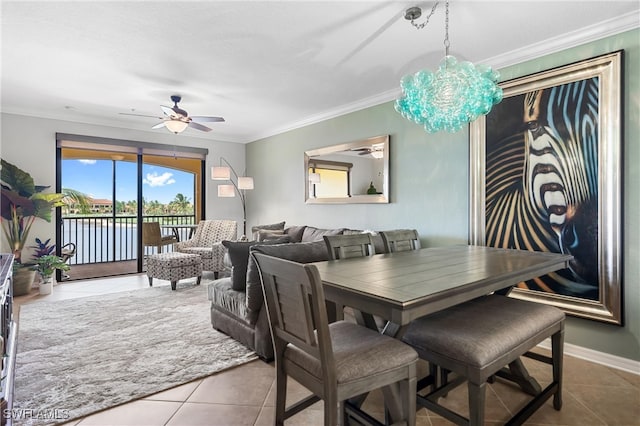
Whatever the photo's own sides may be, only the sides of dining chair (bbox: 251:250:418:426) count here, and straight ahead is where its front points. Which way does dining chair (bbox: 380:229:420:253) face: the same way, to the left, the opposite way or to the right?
to the right

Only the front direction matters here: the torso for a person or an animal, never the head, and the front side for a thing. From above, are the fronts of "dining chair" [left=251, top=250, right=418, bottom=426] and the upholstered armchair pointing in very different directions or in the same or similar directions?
very different directions

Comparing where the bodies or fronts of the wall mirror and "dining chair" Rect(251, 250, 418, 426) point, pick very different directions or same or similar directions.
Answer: very different directions

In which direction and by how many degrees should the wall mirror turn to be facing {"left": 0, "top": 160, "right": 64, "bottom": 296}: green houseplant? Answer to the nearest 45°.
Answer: approximately 45° to its right

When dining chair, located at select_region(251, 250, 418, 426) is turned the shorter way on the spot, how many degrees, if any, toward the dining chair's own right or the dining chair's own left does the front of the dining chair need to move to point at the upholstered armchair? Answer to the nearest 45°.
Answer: approximately 90° to the dining chair's own left

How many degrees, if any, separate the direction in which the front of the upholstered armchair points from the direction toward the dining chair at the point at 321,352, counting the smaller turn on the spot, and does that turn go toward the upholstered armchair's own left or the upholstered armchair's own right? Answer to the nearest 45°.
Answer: approximately 45° to the upholstered armchair's own left

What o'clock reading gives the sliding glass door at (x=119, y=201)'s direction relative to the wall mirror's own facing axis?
The sliding glass door is roughly at 2 o'clock from the wall mirror.

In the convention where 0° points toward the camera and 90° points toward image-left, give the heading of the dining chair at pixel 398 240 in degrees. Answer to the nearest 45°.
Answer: approximately 315°

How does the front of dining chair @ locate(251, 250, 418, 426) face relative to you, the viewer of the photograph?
facing away from the viewer and to the right of the viewer

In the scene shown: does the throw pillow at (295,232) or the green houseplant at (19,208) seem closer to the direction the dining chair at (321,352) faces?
the throw pillow
